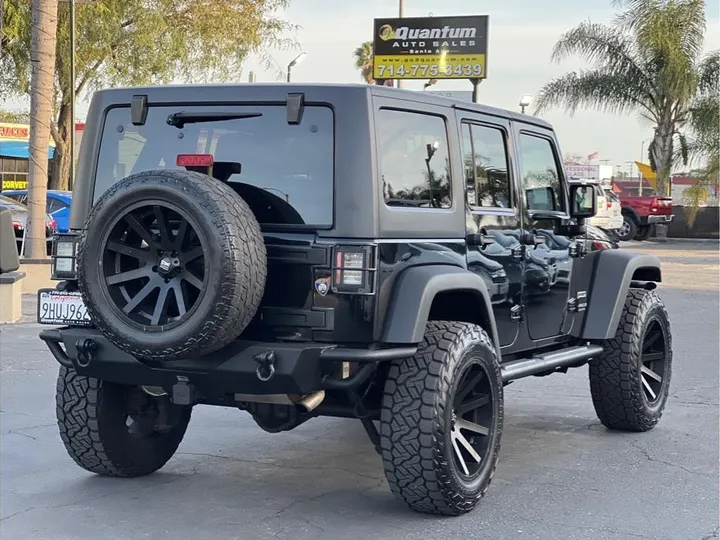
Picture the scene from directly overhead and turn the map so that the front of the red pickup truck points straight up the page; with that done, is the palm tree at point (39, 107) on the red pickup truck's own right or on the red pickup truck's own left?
on the red pickup truck's own left

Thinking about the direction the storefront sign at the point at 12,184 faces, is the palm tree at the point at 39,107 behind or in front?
in front

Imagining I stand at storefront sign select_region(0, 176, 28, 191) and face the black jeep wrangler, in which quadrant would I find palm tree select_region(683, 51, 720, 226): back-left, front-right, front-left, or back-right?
front-left

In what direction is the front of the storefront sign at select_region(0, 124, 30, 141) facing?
toward the camera

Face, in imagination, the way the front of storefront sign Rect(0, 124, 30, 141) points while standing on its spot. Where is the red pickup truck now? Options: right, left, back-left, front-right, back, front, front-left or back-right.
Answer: front-left

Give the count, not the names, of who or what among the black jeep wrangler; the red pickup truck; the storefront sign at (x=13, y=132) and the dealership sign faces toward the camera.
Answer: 2

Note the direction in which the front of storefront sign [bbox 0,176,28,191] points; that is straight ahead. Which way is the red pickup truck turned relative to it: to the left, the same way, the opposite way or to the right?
the opposite way

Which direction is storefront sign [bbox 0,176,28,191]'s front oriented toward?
toward the camera

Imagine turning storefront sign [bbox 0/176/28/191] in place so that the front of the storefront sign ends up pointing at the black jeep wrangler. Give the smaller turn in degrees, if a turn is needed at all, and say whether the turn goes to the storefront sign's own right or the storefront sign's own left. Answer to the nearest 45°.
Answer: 0° — it already faces it

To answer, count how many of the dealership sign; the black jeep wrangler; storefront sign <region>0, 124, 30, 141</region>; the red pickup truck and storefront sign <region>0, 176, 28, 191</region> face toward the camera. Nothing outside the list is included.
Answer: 3

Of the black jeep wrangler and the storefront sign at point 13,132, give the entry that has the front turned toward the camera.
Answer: the storefront sign

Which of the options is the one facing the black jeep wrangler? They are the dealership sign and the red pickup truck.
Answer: the dealership sign

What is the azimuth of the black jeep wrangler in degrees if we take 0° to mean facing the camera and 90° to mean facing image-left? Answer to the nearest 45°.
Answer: approximately 225°

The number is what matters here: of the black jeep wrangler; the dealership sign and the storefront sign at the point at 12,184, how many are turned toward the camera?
2

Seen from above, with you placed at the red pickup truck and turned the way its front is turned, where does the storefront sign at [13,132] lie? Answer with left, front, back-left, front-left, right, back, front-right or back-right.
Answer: front-left

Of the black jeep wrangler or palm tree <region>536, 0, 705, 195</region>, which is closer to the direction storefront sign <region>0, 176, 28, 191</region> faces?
the black jeep wrangler
